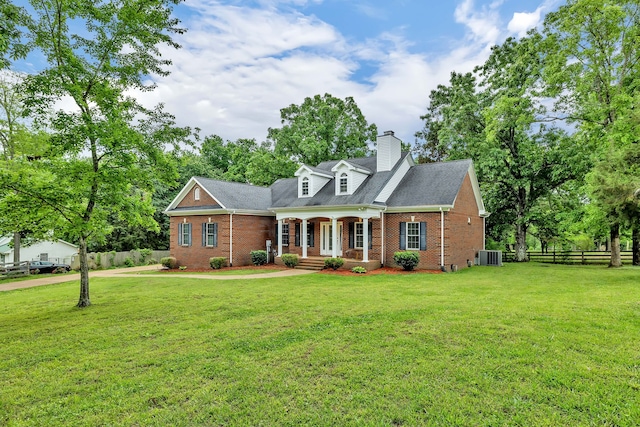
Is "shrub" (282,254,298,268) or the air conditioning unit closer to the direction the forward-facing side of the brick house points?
the shrub

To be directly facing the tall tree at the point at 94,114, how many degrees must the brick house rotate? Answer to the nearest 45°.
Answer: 0° — it already faces it

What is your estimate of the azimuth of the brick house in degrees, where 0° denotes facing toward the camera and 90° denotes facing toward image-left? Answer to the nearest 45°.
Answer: approximately 45°

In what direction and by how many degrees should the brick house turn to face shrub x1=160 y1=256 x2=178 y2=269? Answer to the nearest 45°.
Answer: approximately 45° to its right

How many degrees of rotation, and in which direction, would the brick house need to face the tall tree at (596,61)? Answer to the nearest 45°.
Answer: approximately 135° to its left

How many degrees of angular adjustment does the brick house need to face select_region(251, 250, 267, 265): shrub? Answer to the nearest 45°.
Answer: approximately 45° to its right

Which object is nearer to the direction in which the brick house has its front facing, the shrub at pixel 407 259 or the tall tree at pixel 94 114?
the tall tree

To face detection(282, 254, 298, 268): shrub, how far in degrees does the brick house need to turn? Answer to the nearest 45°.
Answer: approximately 45° to its right

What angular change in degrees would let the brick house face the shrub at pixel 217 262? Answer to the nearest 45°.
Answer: approximately 45° to its right

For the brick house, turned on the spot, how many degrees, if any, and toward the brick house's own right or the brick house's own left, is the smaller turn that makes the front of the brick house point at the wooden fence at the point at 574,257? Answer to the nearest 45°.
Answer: approximately 135° to the brick house's own left

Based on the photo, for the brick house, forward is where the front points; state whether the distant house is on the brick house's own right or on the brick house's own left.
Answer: on the brick house's own right
